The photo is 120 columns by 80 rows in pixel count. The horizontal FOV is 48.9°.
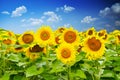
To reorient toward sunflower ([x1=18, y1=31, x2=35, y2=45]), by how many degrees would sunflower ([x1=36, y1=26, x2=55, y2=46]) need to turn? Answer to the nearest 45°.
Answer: approximately 135° to its right

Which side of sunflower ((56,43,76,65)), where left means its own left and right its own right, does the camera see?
front

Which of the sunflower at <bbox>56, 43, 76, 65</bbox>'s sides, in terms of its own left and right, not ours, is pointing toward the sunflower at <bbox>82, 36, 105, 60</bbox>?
left

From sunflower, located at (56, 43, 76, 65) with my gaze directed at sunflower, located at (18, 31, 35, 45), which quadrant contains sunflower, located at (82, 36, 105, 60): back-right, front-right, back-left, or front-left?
back-right

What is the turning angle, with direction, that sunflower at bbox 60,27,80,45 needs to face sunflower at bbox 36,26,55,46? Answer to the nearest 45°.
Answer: approximately 90° to its right

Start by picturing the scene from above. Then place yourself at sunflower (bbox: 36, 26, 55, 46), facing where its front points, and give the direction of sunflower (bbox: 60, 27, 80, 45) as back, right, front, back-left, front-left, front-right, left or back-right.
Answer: left

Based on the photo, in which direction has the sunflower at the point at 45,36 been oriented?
toward the camera

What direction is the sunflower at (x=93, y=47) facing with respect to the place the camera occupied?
facing the viewer
